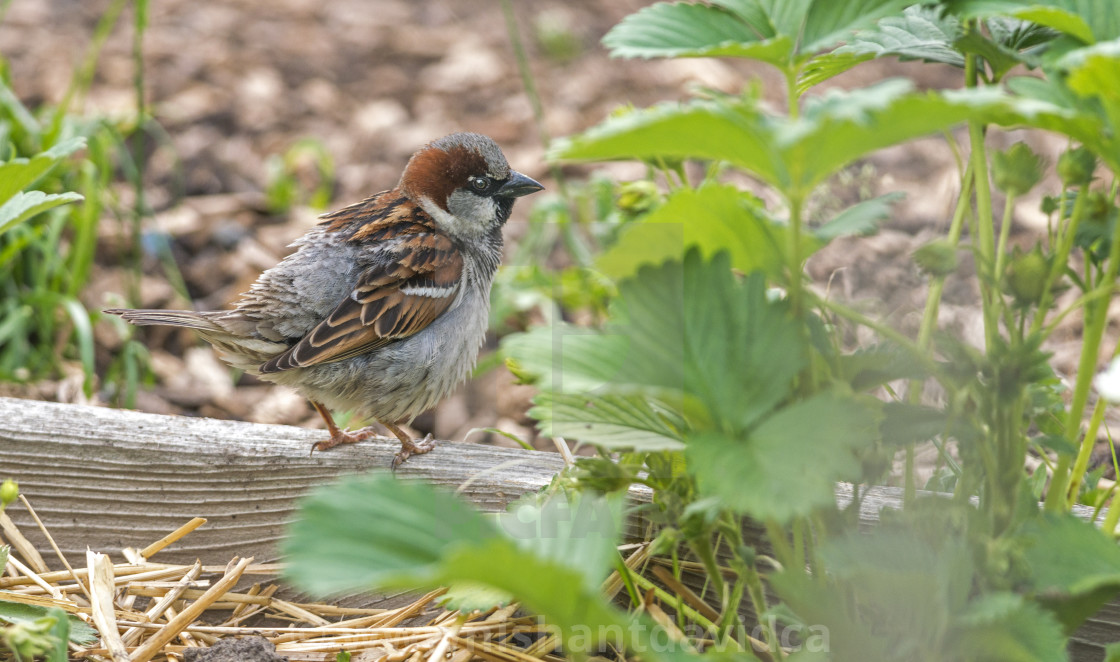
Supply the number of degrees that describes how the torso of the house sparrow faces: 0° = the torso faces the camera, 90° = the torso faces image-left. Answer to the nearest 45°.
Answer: approximately 270°
